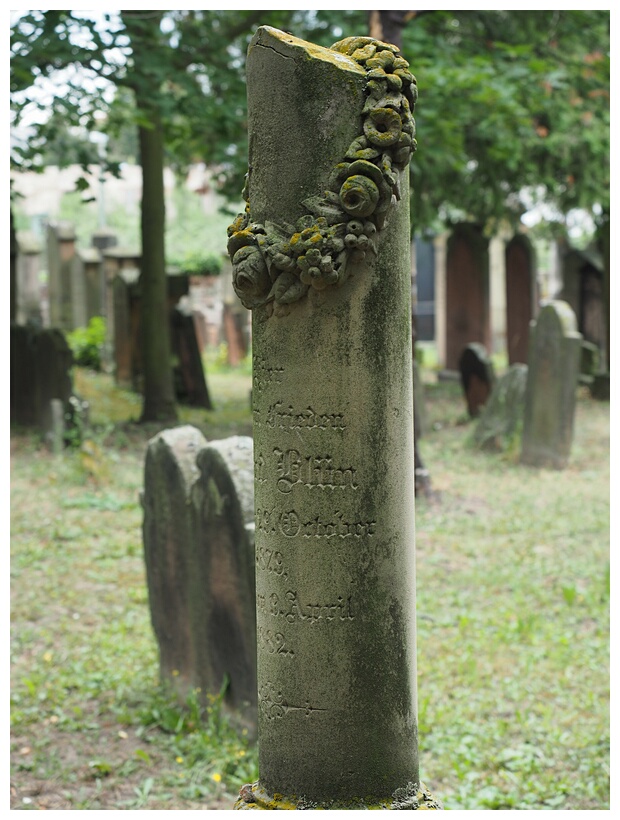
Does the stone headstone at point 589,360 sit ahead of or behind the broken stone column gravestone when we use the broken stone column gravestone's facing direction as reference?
behind

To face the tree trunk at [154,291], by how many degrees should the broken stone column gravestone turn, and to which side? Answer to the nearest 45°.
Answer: approximately 135° to its right

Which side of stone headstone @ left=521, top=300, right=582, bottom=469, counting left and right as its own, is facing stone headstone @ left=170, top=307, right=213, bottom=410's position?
right

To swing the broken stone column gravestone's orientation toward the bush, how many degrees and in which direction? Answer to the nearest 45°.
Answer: approximately 135° to its right

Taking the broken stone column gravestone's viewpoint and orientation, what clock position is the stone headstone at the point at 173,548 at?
The stone headstone is roughly at 4 o'clock from the broken stone column gravestone.

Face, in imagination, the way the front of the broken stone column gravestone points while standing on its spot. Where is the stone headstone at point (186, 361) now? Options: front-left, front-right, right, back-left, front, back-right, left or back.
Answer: back-right

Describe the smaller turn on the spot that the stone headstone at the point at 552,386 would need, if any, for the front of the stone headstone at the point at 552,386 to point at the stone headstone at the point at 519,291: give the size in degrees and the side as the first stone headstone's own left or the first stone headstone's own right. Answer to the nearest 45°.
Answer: approximately 135° to the first stone headstone's own right

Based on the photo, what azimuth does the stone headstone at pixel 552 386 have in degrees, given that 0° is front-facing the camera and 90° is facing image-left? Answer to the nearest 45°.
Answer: approximately 45°

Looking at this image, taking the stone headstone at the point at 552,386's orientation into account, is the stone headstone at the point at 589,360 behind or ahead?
behind

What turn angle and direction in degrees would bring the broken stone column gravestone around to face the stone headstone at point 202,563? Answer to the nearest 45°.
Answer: approximately 135° to its right
